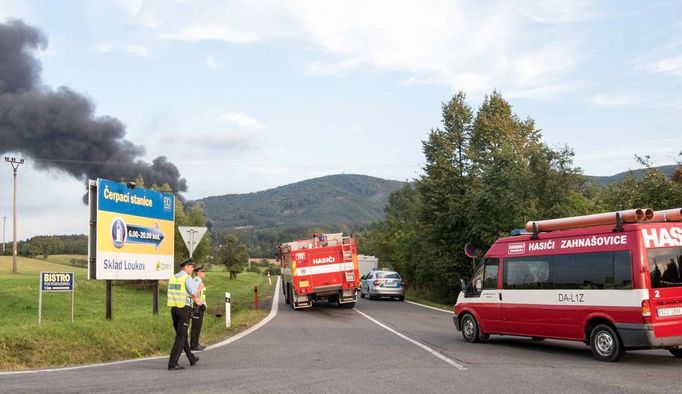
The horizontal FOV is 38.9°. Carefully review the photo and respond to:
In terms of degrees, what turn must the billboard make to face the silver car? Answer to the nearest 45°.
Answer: approximately 90° to its left

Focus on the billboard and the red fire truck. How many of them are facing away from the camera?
1

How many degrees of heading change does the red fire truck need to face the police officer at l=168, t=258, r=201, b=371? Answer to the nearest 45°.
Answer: approximately 180°

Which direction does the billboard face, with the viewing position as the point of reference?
facing the viewer and to the right of the viewer

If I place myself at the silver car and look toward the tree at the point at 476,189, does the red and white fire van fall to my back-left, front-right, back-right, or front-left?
back-right

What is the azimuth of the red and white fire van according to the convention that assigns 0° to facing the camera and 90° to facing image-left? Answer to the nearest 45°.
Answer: approximately 135°

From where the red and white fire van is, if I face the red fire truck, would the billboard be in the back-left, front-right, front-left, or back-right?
front-left

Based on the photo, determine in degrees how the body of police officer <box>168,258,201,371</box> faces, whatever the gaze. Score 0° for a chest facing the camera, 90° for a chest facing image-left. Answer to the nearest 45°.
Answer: approximately 225°

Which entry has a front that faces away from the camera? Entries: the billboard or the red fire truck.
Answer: the red fire truck

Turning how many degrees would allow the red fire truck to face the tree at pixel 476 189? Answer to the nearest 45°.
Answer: approximately 45° to its right

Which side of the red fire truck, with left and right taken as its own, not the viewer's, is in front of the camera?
back
